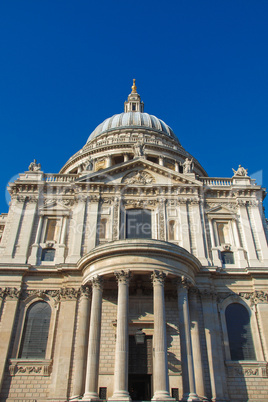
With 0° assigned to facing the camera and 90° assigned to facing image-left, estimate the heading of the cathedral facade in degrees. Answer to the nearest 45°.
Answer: approximately 0°
